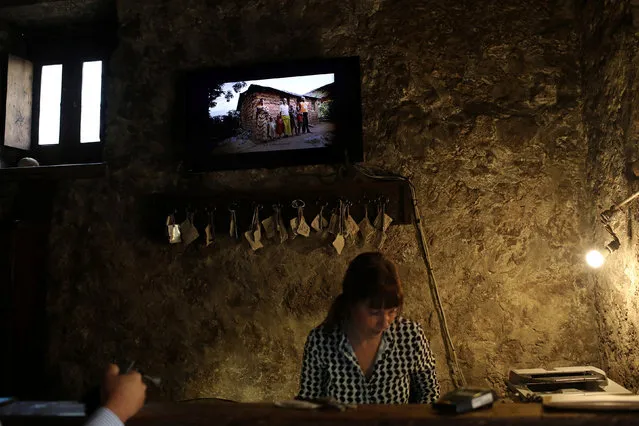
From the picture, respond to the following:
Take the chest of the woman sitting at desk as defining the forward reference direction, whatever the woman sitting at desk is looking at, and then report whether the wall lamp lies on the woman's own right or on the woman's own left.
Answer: on the woman's own left

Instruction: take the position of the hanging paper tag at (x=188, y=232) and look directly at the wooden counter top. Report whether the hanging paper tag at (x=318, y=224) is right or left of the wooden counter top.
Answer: left

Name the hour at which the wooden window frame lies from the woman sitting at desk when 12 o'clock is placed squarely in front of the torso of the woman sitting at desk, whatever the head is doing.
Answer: The wooden window frame is roughly at 4 o'clock from the woman sitting at desk.

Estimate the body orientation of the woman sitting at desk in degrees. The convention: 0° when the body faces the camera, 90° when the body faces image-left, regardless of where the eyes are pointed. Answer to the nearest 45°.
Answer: approximately 0°

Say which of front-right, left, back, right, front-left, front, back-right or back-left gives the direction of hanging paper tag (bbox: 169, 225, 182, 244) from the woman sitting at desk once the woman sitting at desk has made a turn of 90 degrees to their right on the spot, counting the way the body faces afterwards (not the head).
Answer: front-right

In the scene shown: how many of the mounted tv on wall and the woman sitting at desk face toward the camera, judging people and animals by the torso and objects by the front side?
2

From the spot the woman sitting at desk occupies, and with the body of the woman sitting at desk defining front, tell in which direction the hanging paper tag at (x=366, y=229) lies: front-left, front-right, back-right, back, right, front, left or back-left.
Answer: back

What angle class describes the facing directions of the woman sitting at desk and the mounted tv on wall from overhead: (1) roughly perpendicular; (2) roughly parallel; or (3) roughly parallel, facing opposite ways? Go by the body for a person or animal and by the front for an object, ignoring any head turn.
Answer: roughly parallel

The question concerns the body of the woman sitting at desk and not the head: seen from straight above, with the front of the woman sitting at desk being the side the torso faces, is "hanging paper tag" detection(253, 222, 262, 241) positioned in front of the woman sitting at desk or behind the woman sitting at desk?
behind

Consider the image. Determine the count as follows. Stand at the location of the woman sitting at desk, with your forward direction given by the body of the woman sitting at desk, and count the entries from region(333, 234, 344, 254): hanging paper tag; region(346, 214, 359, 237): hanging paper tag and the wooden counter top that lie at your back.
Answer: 2

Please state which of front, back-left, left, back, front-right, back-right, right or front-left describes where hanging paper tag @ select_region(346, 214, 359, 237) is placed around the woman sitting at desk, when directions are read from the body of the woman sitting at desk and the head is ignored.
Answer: back

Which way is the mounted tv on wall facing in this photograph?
toward the camera

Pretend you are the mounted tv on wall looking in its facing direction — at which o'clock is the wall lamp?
The wall lamp is roughly at 10 o'clock from the mounted tv on wall.
